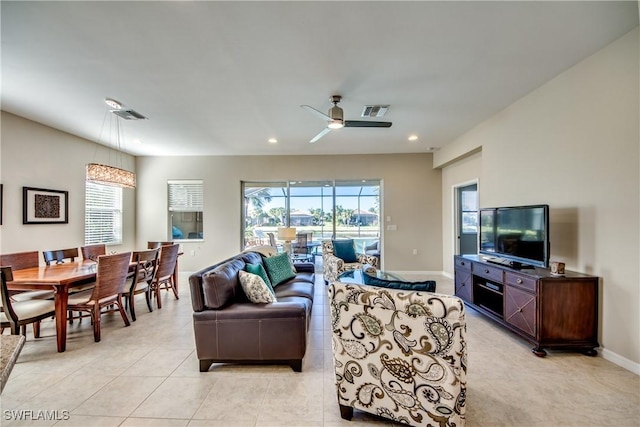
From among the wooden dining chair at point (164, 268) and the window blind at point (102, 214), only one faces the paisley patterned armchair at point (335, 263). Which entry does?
the window blind

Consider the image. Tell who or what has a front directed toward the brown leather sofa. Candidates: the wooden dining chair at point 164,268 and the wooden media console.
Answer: the wooden media console

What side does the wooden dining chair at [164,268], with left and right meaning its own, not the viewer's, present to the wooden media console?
back

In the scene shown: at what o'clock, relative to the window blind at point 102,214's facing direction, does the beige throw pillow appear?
The beige throw pillow is roughly at 1 o'clock from the window blind.

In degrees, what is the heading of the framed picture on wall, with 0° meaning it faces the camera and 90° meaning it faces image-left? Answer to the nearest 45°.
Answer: approximately 315°

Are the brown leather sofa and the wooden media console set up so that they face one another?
yes

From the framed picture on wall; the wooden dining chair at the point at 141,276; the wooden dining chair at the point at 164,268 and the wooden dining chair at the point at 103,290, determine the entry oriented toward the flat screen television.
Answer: the framed picture on wall

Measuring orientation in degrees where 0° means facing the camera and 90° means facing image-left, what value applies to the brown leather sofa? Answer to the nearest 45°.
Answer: approximately 270°

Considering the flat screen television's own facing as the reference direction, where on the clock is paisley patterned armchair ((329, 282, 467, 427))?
The paisley patterned armchair is roughly at 11 o'clock from the flat screen television.

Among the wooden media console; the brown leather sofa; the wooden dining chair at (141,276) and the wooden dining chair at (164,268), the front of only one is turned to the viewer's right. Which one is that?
the brown leather sofa

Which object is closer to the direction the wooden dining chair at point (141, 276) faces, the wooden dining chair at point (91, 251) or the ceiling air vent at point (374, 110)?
the wooden dining chair

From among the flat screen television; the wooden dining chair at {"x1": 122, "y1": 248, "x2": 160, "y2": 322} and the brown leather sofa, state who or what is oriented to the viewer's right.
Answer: the brown leather sofa
